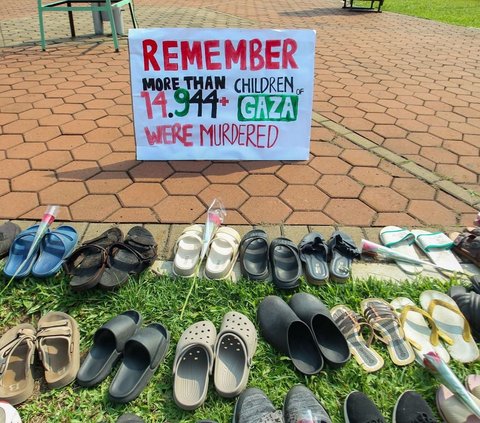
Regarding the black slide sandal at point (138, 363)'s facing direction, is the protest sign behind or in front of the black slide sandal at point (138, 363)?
in front

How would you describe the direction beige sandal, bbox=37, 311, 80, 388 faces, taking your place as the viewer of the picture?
facing away from the viewer

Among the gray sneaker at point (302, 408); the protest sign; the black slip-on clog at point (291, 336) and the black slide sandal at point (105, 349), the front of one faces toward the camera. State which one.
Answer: the protest sign

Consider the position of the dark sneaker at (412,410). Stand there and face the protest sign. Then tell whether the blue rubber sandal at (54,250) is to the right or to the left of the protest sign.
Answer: left

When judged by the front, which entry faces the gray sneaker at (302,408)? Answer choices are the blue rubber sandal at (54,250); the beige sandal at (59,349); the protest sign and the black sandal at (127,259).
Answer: the protest sign

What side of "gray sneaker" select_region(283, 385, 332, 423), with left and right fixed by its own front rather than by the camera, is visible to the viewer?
back

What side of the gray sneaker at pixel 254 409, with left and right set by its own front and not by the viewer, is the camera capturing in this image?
back

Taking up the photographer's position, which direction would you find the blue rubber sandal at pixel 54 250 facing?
facing away from the viewer and to the right of the viewer

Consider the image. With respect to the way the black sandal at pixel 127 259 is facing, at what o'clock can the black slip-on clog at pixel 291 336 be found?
The black slip-on clog is roughly at 3 o'clock from the black sandal.

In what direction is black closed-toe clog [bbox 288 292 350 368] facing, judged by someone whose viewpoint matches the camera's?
facing away from the viewer and to the left of the viewer
